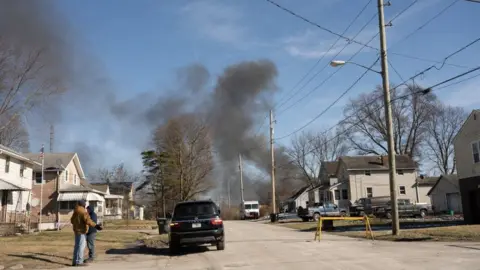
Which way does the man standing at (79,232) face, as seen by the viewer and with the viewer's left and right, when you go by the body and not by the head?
facing away from the viewer and to the right of the viewer

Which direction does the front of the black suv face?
away from the camera

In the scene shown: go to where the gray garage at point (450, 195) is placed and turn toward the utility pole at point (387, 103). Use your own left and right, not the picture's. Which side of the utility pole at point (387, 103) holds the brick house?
right

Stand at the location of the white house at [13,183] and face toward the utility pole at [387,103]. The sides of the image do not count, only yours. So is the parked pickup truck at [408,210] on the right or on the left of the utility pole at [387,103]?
left

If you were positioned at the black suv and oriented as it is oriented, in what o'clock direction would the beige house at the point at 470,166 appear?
The beige house is roughly at 2 o'clock from the black suv.

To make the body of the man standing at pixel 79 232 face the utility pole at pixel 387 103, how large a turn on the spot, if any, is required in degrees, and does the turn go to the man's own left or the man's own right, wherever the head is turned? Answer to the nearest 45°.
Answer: approximately 45° to the man's own right

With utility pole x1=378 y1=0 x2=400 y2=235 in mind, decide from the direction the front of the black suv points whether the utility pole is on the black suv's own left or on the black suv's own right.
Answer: on the black suv's own right

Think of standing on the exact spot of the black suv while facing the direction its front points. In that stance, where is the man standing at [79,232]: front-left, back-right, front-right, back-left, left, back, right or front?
back-left
